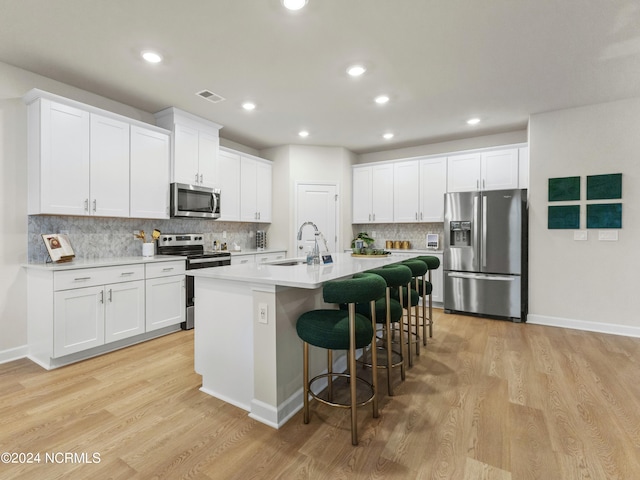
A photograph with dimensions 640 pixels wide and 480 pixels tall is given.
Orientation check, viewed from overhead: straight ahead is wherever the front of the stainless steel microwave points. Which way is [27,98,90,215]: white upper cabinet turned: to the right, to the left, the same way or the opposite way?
the same way

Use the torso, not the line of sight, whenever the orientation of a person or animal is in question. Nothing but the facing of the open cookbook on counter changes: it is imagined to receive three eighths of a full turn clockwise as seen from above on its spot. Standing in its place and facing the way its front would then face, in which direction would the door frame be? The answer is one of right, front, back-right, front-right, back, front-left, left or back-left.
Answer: back

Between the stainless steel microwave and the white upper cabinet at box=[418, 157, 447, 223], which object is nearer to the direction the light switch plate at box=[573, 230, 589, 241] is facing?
the stainless steel microwave

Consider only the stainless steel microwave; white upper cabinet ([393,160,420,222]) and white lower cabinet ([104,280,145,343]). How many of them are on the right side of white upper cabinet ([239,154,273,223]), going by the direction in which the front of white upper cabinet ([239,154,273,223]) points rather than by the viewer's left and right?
2

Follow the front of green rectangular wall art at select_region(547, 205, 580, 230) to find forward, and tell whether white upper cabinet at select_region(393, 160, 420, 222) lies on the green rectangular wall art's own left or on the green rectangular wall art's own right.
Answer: on the green rectangular wall art's own right

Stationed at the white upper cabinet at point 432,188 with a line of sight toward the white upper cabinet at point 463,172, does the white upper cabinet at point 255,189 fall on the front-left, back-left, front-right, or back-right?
back-right

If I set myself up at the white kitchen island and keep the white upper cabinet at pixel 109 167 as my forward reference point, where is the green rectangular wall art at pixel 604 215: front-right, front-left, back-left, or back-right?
back-right

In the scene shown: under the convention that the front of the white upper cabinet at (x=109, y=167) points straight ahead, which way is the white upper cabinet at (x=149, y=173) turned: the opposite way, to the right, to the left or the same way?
the same way

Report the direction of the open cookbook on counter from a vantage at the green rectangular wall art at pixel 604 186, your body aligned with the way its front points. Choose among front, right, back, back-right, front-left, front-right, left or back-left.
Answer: front-right

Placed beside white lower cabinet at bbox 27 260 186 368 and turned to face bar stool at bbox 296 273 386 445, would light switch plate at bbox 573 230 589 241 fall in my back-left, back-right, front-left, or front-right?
front-left

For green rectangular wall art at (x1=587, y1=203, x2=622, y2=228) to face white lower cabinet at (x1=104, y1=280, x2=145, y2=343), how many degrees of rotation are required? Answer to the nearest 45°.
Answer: approximately 45° to its right

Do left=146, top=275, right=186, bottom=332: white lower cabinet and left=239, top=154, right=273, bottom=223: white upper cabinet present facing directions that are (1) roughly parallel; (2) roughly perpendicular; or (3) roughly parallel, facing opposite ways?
roughly parallel

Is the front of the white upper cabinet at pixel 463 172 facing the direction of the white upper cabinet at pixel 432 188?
no

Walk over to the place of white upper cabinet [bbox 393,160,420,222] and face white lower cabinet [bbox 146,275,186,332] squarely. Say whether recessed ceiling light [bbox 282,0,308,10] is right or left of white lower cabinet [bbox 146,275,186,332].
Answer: left
